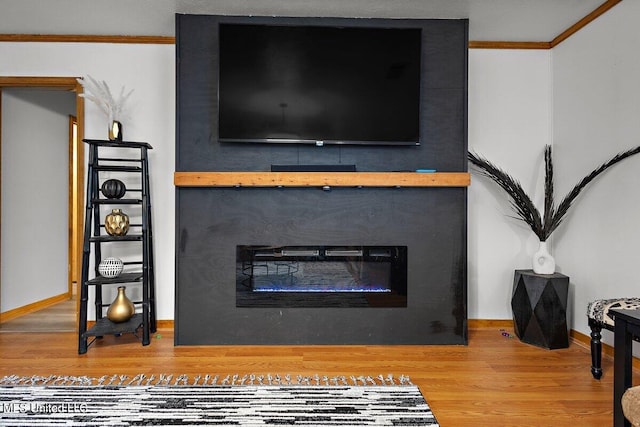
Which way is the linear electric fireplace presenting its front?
toward the camera

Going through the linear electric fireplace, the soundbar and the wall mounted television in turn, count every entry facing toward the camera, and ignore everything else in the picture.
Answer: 3

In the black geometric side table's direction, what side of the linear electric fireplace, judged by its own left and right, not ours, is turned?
left

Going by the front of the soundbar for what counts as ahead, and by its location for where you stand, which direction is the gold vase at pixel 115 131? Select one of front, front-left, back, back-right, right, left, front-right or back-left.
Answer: right

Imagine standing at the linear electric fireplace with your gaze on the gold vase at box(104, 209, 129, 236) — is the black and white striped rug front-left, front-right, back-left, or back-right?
front-left

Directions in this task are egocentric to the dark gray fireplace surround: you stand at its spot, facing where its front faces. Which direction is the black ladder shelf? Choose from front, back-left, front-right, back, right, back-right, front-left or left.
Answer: right

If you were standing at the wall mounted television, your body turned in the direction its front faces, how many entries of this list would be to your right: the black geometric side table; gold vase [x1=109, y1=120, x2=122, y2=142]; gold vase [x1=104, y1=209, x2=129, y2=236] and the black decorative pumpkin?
3

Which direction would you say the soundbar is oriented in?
toward the camera

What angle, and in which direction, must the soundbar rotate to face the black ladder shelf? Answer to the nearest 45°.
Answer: approximately 90° to its right

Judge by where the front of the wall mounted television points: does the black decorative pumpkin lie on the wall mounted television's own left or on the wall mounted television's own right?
on the wall mounted television's own right

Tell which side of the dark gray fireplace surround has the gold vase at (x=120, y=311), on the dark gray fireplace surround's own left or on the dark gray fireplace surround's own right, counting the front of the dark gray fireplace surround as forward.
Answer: on the dark gray fireplace surround's own right

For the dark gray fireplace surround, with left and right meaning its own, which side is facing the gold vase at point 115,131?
right

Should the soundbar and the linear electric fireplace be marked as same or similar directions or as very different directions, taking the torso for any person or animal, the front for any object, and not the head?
same or similar directions

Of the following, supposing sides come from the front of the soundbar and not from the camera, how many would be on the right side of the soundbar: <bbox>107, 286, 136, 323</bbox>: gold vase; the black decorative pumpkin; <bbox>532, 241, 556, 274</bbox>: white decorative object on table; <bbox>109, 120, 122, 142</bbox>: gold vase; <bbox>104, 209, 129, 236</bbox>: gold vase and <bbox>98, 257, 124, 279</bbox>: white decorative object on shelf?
5

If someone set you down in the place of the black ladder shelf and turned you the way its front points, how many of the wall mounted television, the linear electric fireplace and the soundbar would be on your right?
0

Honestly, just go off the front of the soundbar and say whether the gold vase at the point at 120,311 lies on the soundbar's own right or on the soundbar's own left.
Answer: on the soundbar's own right
